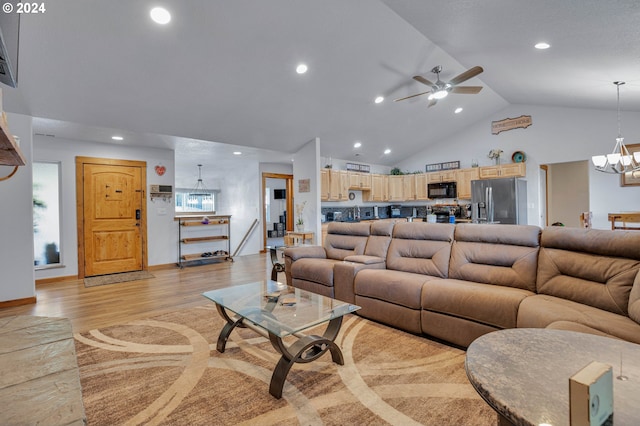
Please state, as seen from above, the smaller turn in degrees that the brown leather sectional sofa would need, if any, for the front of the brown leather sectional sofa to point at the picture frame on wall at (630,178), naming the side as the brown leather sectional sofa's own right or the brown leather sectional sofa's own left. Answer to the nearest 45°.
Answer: approximately 180°

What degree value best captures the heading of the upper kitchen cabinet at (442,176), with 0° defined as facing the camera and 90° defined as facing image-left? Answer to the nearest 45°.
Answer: approximately 45°

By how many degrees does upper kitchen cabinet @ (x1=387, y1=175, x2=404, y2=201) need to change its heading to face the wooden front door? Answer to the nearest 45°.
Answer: approximately 45° to its right

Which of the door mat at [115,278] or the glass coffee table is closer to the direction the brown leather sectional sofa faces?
the glass coffee table

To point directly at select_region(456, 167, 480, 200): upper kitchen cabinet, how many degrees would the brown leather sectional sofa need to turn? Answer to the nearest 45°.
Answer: approximately 135° to its right

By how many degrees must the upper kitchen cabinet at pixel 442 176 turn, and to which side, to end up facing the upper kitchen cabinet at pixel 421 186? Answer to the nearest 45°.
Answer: approximately 90° to its right

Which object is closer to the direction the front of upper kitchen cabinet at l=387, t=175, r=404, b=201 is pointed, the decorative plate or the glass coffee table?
the glass coffee table

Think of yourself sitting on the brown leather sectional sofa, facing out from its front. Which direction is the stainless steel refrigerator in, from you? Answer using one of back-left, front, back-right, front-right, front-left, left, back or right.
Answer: back-right
